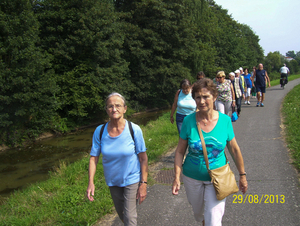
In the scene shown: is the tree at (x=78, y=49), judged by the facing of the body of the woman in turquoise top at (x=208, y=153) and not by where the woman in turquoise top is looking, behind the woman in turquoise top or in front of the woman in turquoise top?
behind

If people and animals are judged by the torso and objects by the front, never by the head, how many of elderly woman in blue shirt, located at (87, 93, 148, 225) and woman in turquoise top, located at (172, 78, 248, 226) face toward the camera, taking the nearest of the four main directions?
2

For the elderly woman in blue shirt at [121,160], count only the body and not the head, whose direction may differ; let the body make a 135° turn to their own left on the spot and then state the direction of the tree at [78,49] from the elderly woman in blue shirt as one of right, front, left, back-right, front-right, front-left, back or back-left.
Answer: front-left

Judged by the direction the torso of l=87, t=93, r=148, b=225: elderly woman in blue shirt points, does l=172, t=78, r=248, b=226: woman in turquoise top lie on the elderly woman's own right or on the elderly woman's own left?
on the elderly woman's own left

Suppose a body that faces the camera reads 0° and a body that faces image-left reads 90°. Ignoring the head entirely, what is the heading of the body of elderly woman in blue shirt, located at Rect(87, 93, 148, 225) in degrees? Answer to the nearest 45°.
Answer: approximately 0°

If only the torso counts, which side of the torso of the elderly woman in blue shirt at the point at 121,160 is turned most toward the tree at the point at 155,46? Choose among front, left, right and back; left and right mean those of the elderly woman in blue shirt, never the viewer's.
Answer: back

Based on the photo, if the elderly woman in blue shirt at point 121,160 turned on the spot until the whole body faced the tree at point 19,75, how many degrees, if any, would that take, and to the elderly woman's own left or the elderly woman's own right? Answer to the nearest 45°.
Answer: approximately 180°

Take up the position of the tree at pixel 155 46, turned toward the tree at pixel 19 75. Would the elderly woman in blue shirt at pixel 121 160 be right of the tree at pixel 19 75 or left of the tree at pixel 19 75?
left

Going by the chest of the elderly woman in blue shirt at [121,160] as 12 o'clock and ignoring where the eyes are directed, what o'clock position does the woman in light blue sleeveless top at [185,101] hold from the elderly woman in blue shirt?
The woman in light blue sleeveless top is roughly at 7 o'clock from the elderly woman in blue shirt.

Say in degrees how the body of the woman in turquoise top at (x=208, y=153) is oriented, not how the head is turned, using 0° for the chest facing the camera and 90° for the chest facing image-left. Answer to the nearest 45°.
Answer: approximately 0°
